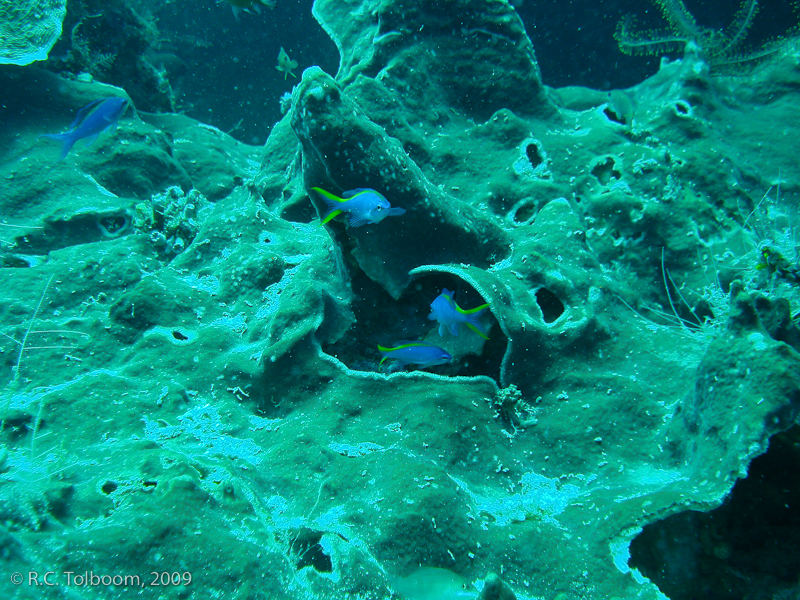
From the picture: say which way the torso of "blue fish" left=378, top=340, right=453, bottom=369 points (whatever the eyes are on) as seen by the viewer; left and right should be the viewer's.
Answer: facing to the right of the viewer

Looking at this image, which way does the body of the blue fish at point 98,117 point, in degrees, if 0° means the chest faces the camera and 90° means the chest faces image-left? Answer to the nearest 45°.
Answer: approximately 270°

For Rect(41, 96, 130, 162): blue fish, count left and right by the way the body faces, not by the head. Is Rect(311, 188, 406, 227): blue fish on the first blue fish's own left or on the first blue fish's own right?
on the first blue fish's own right
